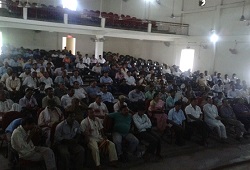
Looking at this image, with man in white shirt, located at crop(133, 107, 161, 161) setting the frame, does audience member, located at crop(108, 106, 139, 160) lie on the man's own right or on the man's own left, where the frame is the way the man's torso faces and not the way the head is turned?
on the man's own right

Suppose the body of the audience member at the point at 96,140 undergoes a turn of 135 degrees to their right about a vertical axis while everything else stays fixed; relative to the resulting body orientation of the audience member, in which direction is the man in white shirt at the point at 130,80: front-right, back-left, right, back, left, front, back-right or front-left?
right

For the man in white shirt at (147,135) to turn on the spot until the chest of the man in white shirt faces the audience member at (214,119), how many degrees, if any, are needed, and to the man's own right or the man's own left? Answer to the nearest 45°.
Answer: approximately 90° to the man's own left

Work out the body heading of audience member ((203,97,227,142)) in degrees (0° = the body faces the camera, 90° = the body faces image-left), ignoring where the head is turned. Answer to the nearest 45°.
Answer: approximately 315°

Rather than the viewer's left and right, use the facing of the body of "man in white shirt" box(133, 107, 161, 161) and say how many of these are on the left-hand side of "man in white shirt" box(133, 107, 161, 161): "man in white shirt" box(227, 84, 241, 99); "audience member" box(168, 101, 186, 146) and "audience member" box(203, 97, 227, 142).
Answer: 3

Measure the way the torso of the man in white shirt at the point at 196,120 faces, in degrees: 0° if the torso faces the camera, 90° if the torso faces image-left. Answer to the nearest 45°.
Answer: approximately 315°

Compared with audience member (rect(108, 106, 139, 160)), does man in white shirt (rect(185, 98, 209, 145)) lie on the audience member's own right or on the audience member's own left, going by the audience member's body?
on the audience member's own left

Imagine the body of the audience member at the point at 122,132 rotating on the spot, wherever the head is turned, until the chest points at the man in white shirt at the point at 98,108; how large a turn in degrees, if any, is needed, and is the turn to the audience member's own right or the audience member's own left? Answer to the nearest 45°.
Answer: approximately 180°

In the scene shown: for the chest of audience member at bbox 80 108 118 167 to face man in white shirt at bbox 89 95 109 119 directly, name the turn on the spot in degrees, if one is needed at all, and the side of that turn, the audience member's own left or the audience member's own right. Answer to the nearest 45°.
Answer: approximately 135° to the audience member's own left

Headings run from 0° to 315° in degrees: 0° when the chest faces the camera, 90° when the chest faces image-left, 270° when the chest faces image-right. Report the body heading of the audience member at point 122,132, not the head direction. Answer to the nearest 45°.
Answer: approximately 315°

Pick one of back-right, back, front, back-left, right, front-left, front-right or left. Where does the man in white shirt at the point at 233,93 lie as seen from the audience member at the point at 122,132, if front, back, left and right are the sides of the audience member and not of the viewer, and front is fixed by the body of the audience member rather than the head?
left

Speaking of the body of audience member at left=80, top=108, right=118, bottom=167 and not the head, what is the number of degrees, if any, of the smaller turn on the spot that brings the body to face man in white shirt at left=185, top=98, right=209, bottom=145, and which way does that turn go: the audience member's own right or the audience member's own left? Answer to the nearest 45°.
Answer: approximately 90° to the audience member's own left

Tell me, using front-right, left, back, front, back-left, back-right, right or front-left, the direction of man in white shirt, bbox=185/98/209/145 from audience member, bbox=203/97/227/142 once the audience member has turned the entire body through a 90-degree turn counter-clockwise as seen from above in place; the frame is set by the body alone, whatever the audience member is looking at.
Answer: back
